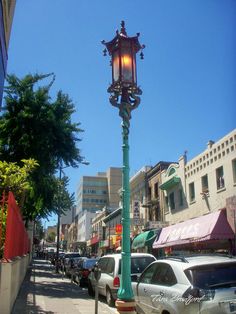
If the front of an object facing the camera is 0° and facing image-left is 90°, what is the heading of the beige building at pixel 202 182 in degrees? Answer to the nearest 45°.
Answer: approximately 45°

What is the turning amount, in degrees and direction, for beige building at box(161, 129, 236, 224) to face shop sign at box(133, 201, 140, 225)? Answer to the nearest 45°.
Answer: approximately 90° to its right

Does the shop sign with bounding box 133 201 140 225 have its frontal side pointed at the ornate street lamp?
yes

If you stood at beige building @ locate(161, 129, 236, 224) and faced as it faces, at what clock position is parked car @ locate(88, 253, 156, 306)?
The parked car is roughly at 11 o'clock from the beige building.

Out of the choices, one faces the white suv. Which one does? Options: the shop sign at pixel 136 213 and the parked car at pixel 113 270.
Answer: the shop sign
